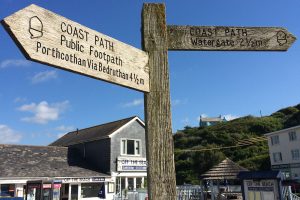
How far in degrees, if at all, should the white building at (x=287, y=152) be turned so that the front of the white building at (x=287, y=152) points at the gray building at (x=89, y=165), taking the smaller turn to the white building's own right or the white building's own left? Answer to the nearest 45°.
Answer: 0° — it already faces it

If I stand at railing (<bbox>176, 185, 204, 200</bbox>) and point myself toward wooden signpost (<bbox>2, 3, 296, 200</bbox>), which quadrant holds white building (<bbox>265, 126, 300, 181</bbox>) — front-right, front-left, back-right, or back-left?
back-left

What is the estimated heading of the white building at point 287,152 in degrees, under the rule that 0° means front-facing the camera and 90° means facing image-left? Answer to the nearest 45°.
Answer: approximately 45°
